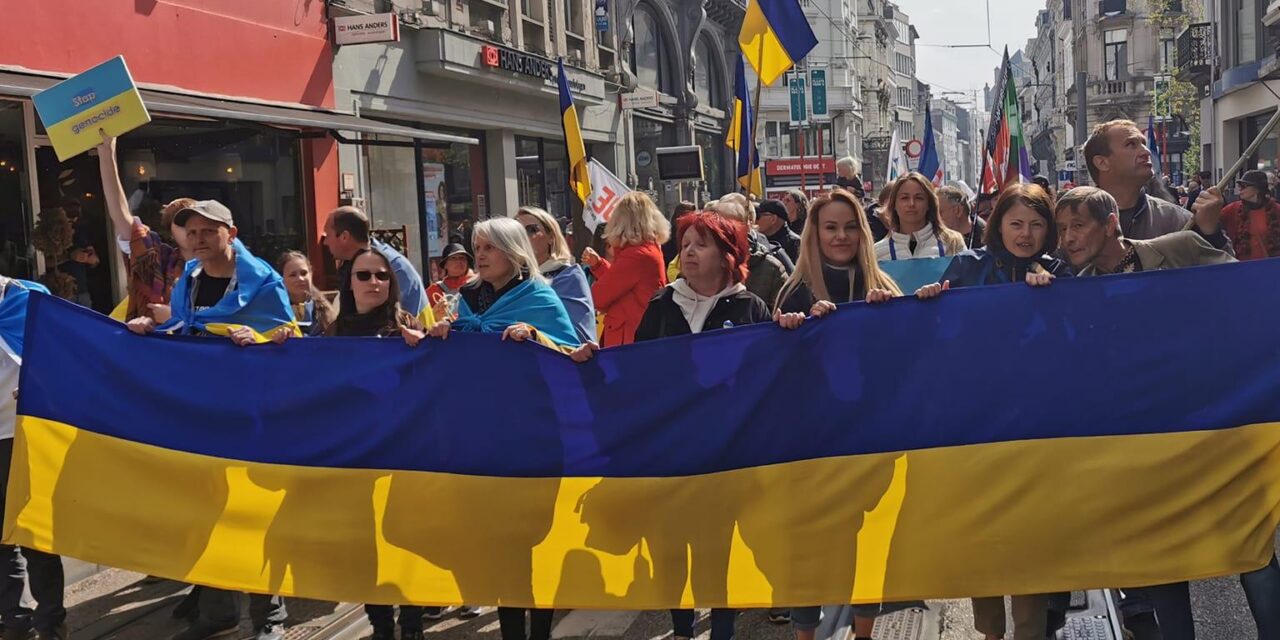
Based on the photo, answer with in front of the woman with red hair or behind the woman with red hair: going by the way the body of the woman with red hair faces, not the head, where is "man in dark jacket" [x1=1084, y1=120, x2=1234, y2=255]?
behind

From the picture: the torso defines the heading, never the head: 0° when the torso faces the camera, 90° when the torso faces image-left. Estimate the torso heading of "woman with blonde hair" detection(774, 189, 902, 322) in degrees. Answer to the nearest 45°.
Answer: approximately 0°

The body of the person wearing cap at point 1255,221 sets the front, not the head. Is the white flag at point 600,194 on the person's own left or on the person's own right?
on the person's own right

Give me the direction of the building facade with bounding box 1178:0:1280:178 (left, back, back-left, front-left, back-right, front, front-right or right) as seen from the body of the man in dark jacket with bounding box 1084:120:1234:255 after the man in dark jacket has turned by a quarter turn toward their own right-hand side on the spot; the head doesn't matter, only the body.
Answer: back-right

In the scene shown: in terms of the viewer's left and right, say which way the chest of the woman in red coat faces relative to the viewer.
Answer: facing away from the viewer and to the left of the viewer

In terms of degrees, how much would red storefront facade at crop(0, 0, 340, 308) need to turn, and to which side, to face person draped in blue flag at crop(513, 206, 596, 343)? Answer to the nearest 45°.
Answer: approximately 45° to its right

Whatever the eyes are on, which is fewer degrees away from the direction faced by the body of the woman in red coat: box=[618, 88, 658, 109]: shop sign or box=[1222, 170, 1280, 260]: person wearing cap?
the shop sign

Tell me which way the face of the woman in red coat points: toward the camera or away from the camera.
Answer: away from the camera

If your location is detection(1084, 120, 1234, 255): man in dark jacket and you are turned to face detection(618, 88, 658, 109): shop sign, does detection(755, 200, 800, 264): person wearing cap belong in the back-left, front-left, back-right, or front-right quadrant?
front-left

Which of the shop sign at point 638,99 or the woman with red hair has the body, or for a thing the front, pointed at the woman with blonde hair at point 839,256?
the shop sign

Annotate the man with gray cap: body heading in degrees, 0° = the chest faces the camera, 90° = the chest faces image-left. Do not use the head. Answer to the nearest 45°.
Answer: approximately 45°

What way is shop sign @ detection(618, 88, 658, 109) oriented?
toward the camera

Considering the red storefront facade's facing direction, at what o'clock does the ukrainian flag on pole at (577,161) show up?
The ukrainian flag on pole is roughly at 12 o'clock from the red storefront facade.

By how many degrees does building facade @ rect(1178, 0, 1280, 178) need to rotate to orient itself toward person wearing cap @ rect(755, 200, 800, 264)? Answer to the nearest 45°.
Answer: approximately 45° to its left
